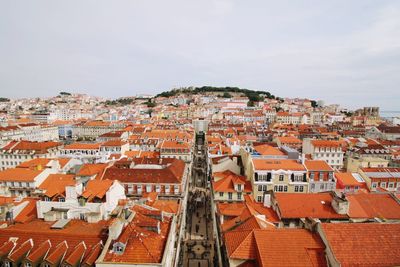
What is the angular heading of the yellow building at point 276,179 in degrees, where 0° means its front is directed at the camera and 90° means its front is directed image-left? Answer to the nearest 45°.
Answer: approximately 0°
